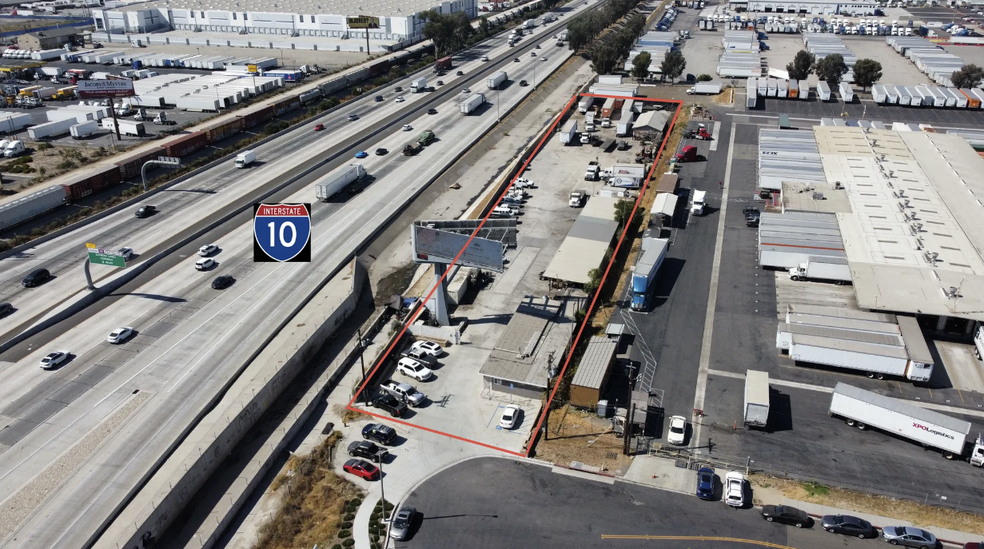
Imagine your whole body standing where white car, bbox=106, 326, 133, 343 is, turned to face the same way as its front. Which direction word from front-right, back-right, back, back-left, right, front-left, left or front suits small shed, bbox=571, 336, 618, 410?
right

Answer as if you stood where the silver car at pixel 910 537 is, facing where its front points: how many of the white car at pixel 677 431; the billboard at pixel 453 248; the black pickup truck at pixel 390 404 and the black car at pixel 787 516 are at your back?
0

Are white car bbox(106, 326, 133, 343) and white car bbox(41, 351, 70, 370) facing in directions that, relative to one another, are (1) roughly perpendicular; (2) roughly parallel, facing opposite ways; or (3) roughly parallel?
roughly parallel

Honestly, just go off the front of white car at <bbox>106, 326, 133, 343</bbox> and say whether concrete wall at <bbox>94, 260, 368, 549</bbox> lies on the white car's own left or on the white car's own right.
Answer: on the white car's own right

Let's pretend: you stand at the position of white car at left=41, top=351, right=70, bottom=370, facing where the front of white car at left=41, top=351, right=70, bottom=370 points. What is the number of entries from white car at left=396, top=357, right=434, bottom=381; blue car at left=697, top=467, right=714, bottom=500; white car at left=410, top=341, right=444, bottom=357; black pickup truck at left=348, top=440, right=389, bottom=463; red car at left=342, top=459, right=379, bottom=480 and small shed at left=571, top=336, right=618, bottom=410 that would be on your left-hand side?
0

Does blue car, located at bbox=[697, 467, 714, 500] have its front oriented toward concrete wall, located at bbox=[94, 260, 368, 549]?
no

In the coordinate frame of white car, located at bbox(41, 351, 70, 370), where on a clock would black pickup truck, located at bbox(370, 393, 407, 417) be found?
The black pickup truck is roughly at 3 o'clock from the white car.

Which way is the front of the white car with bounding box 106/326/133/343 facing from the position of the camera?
facing away from the viewer and to the right of the viewer

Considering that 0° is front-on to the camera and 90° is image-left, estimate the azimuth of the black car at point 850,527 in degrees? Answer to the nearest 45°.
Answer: approximately 90°

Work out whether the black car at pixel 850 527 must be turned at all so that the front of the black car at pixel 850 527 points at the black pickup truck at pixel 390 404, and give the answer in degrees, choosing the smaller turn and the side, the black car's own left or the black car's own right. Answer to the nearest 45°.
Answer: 0° — it already faces it

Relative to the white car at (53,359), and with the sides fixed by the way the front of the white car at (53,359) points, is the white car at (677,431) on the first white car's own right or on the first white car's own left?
on the first white car's own right

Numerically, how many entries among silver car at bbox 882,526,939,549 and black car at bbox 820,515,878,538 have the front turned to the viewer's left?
2

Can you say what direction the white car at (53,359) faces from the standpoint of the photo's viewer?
facing away from the viewer and to the right of the viewer
